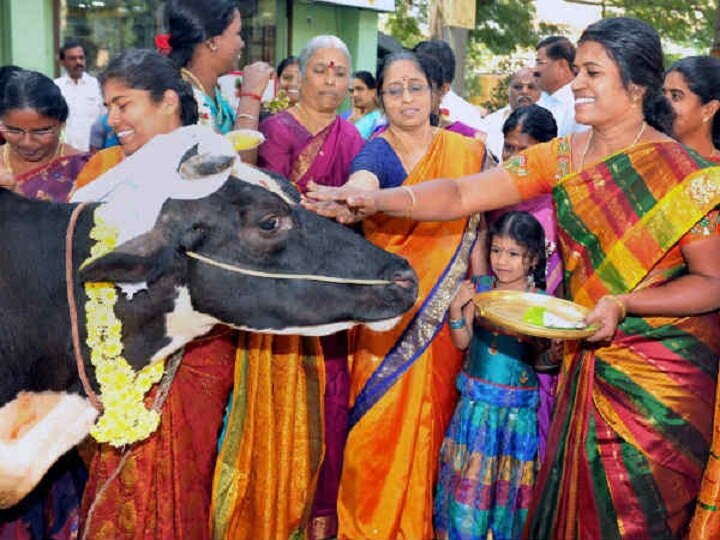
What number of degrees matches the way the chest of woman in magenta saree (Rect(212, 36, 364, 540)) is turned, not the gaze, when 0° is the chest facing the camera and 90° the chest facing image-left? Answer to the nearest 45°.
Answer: approximately 0°

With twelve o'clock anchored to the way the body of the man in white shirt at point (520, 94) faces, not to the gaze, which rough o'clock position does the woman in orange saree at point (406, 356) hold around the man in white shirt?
The woman in orange saree is roughly at 12 o'clock from the man in white shirt.

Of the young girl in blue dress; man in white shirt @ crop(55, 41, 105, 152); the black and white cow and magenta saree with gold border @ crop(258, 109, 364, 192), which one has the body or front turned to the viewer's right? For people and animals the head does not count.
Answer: the black and white cow

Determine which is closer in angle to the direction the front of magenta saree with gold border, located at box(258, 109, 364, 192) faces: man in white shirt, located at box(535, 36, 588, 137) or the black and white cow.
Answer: the black and white cow

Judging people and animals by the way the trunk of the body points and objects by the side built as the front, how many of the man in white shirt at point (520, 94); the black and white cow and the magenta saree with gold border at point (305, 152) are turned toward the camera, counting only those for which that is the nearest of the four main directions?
2

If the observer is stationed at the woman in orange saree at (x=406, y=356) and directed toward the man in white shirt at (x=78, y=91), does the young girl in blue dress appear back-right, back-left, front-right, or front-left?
back-right

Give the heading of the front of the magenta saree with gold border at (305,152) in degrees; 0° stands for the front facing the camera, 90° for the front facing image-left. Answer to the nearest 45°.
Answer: approximately 0°

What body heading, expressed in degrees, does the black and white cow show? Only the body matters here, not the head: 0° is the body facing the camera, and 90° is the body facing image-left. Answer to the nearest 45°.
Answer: approximately 270°
